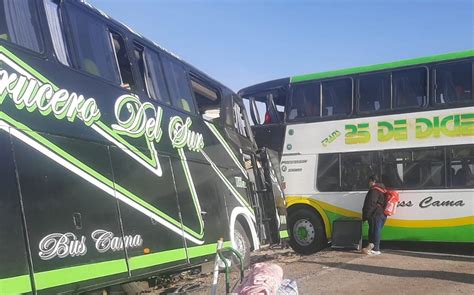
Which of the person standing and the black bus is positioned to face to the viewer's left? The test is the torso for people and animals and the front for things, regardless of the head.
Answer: the person standing

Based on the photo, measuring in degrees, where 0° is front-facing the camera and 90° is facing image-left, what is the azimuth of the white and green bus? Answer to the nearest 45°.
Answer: approximately 90°

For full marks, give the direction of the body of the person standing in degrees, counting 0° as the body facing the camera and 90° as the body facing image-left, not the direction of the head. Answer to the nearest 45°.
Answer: approximately 90°

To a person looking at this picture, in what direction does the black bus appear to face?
facing away from the viewer and to the right of the viewer

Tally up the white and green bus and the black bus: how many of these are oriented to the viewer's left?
1

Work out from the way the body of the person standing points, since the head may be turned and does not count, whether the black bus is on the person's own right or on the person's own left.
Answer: on the person's own left

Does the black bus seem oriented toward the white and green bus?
yes

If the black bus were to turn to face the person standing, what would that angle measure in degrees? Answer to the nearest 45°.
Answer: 0° — it already faces them
